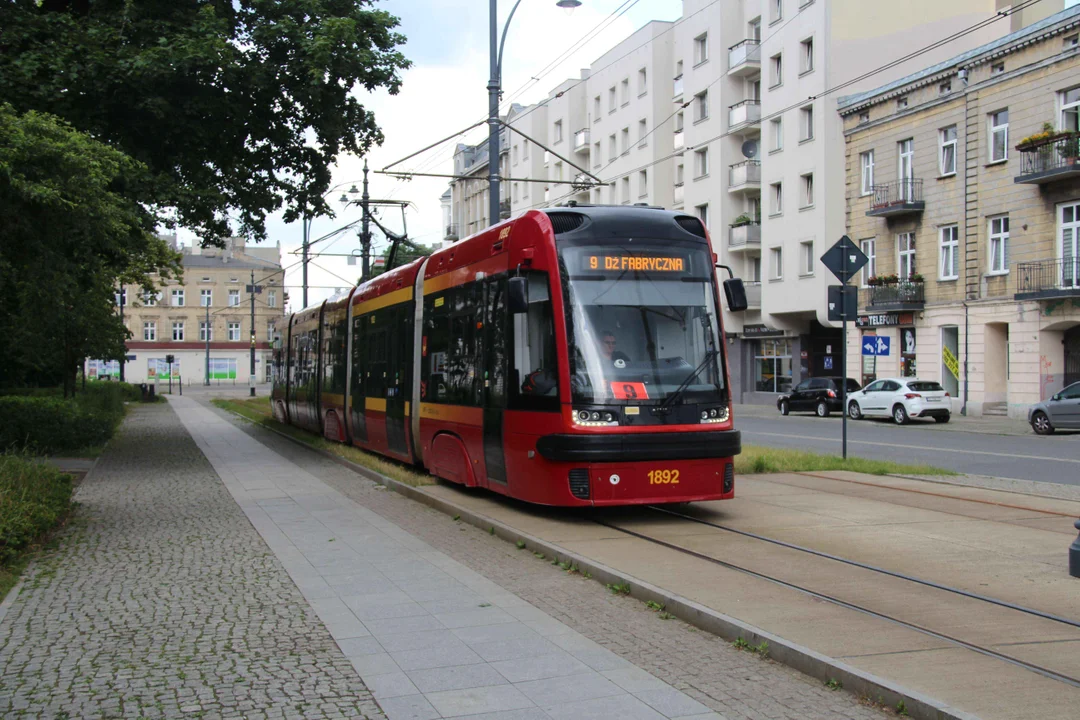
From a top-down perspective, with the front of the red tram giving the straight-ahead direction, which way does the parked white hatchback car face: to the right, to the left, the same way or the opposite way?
the opposite way

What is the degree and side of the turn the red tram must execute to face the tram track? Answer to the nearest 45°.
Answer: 0° — it already faces it

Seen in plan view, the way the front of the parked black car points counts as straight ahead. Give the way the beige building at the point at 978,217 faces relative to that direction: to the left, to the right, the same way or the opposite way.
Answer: to the left

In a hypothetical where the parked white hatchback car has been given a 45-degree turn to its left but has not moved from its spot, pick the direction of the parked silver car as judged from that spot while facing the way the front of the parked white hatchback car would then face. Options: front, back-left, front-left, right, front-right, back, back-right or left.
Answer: back-left

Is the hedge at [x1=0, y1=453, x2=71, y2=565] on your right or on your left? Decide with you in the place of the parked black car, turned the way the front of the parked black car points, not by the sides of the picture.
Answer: on your left

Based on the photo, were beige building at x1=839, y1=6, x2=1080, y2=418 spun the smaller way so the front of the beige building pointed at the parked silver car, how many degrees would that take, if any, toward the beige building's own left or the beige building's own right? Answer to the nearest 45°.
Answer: approximately 45° to the beige building's own left

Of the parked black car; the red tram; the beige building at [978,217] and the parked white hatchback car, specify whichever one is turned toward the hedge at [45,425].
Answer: the beige building

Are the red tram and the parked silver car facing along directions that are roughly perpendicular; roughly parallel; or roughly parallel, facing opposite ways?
roughly parallel, facing opposite ways

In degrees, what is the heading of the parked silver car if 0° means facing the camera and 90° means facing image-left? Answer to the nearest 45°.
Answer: approximately 90°

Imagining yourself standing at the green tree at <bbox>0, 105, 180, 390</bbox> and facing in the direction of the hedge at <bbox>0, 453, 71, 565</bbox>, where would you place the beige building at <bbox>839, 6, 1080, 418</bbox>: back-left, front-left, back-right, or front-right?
back-left

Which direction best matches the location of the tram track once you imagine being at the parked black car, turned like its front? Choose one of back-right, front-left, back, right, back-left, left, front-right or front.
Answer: back-left

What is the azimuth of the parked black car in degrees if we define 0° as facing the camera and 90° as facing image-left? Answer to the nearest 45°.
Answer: approximately 135°

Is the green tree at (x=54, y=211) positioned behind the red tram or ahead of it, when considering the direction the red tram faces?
behind

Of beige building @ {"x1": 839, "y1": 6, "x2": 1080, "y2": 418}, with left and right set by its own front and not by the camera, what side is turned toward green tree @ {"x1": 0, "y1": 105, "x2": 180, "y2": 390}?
front

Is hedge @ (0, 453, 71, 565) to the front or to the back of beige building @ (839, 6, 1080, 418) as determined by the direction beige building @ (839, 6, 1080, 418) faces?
to the front

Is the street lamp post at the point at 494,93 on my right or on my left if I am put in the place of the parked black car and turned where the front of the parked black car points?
on my left
